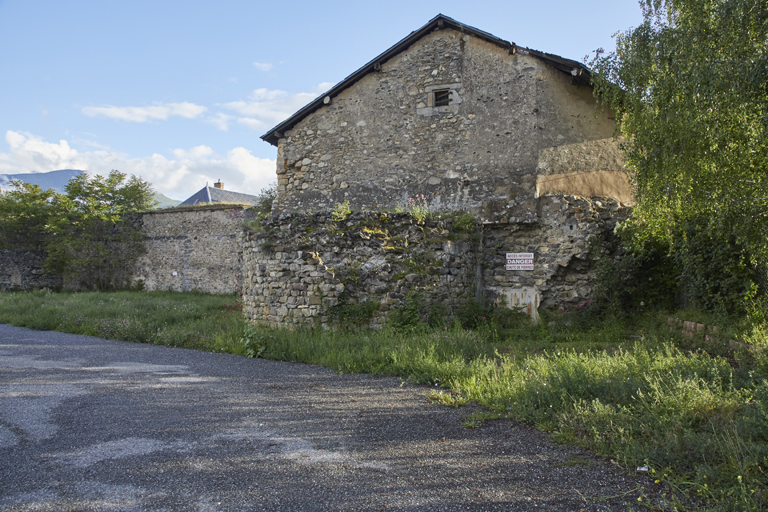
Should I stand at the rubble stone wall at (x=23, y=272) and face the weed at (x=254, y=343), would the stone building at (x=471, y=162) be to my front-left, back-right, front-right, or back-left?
front-left

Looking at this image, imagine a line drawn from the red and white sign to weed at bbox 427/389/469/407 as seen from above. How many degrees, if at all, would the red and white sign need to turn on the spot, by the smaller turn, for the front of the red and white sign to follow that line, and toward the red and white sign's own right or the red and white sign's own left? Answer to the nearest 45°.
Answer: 0° — it already faces it

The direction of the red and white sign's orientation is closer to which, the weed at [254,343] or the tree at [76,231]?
the weed

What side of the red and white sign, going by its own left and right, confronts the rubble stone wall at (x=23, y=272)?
right

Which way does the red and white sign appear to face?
toward the camera

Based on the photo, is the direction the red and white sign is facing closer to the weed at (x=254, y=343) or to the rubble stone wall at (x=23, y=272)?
the weed

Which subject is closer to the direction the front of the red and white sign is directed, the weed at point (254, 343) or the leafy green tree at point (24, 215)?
the weed

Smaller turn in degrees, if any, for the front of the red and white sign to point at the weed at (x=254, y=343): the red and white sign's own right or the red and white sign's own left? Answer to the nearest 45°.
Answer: approximately 45° to the red and white sign's own right

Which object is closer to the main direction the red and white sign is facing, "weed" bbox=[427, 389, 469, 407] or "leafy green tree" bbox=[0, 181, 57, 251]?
the weed

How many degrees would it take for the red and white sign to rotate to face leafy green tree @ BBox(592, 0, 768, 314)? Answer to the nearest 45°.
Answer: approximately 45° to its left
